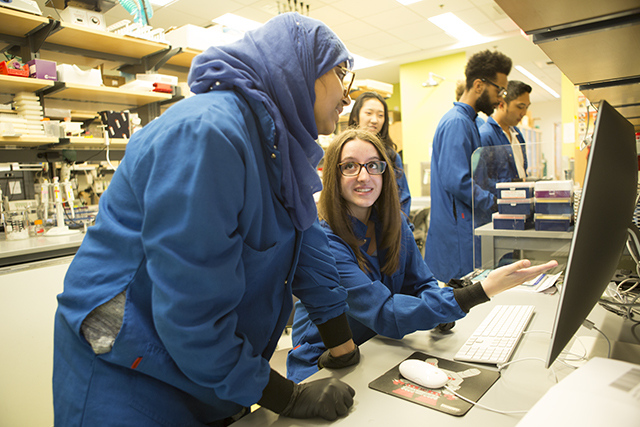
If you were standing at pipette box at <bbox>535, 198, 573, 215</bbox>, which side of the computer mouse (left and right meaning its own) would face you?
left

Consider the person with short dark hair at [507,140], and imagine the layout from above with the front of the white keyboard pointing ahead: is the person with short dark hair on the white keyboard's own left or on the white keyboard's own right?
on the white keyboard's own right

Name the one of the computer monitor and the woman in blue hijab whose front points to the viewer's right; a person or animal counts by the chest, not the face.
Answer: the woman in blue hijab

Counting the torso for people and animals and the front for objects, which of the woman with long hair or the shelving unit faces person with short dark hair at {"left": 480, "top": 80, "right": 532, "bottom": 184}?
the shelving unit

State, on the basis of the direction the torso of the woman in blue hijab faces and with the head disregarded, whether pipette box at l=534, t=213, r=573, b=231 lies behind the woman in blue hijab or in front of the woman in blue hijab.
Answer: in front

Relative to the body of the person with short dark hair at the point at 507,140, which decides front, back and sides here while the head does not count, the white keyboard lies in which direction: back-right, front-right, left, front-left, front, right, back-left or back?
front-right

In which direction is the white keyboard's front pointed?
to the viewer's left

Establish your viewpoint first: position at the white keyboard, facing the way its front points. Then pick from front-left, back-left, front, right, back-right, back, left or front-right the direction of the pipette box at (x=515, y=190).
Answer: right

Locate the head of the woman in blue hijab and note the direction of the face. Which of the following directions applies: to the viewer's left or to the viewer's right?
to the viewer's right

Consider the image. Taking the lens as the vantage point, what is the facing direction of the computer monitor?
facing to the left of the viewer

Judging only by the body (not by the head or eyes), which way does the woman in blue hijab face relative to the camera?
to the viewer's right
